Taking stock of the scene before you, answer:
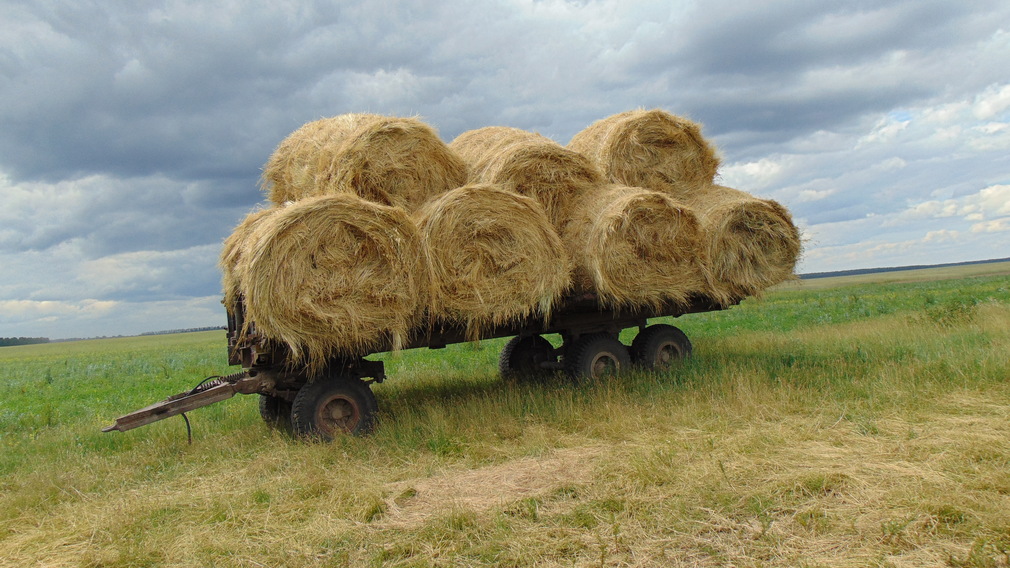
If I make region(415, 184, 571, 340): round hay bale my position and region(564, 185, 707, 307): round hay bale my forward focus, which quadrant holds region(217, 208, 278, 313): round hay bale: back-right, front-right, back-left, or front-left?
back-left

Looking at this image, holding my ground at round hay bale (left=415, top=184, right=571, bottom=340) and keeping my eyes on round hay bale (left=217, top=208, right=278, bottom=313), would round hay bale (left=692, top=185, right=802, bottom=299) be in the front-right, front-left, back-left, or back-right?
back-right

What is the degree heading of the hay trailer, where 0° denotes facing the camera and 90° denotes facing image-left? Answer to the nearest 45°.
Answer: approximately 45°
